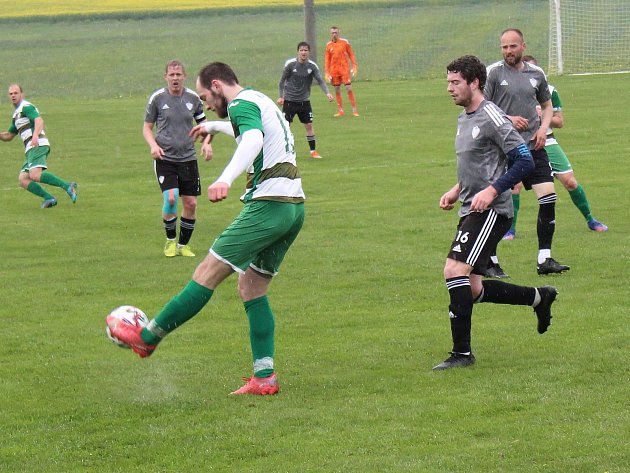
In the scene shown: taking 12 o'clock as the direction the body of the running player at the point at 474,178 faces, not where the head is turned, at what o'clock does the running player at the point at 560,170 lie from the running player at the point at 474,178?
the running player at the point at 560,170 is roughly at 5 o'clock from the running player at the point at 474,178.

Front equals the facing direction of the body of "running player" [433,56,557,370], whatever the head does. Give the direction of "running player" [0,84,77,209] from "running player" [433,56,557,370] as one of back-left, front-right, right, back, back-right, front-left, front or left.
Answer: right

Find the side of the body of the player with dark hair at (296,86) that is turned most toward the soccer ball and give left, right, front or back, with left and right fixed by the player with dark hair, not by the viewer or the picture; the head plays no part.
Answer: front

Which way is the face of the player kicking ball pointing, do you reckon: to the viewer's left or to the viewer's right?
to the viewer's left

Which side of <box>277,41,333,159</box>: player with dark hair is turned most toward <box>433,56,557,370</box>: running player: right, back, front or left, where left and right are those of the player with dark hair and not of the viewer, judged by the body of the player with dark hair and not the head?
front

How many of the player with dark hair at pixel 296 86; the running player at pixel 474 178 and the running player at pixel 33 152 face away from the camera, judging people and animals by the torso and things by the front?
0

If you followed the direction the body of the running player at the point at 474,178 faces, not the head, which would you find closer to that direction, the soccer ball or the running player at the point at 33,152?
the soccer ball

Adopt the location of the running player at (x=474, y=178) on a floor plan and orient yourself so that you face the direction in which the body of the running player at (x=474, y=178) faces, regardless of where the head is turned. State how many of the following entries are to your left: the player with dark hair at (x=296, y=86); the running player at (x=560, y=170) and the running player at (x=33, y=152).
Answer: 0

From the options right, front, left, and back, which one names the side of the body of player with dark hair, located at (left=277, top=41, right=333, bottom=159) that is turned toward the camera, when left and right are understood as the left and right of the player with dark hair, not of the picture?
front
